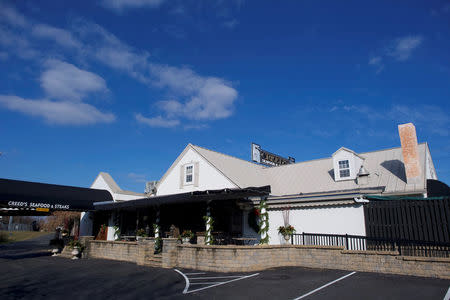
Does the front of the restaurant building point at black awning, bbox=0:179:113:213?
no

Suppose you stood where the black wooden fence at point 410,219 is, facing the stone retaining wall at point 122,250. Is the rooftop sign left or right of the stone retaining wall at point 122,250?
right

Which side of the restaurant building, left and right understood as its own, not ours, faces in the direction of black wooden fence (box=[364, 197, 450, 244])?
left

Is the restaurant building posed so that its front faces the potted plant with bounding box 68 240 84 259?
no

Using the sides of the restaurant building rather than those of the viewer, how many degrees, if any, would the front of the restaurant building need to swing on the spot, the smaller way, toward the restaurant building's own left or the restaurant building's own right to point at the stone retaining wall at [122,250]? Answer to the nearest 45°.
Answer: approximately 45° to the restaurant building's own right

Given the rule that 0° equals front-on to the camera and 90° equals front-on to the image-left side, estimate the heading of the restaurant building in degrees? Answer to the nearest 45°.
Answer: approximately 45°

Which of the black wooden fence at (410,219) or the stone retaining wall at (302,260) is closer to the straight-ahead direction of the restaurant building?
the stone retaining wall

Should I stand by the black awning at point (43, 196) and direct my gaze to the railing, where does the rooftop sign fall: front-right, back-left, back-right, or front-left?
front-left

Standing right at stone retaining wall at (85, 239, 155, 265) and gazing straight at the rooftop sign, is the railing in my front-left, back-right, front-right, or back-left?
front-right
